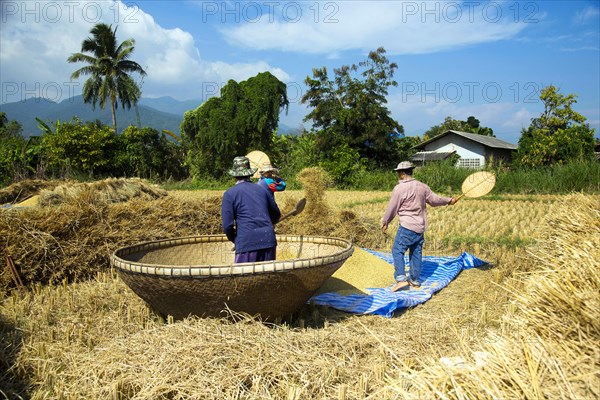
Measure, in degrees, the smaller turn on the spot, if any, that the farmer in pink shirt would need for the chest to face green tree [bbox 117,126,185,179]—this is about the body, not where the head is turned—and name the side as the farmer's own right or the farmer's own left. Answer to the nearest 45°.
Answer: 0° — they already face it

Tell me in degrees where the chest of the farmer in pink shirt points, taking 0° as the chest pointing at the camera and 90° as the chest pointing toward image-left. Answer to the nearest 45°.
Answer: approximately 135°

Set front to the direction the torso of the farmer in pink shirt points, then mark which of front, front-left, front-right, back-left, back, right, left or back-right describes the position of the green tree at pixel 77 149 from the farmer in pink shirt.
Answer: front

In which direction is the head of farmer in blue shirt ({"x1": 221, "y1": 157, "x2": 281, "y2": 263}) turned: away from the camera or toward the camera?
away from the camera

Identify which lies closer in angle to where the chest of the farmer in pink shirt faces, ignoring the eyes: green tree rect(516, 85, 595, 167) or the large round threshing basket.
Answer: the green tree

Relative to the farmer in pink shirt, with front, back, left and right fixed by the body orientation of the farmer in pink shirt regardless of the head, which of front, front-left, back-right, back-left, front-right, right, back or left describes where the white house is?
front-right

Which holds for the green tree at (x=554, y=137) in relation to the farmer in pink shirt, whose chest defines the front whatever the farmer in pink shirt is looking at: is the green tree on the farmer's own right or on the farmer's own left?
on the farmer's own right

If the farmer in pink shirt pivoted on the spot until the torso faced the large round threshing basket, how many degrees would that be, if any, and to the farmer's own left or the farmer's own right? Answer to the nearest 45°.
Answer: approximately 90° to the farmer's own left

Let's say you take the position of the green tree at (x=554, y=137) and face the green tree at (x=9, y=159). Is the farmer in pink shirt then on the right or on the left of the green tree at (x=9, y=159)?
left

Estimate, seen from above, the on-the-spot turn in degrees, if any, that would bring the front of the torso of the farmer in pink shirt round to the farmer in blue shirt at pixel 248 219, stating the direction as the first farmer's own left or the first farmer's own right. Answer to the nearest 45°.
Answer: approximately 90° to the first farmer's own left
